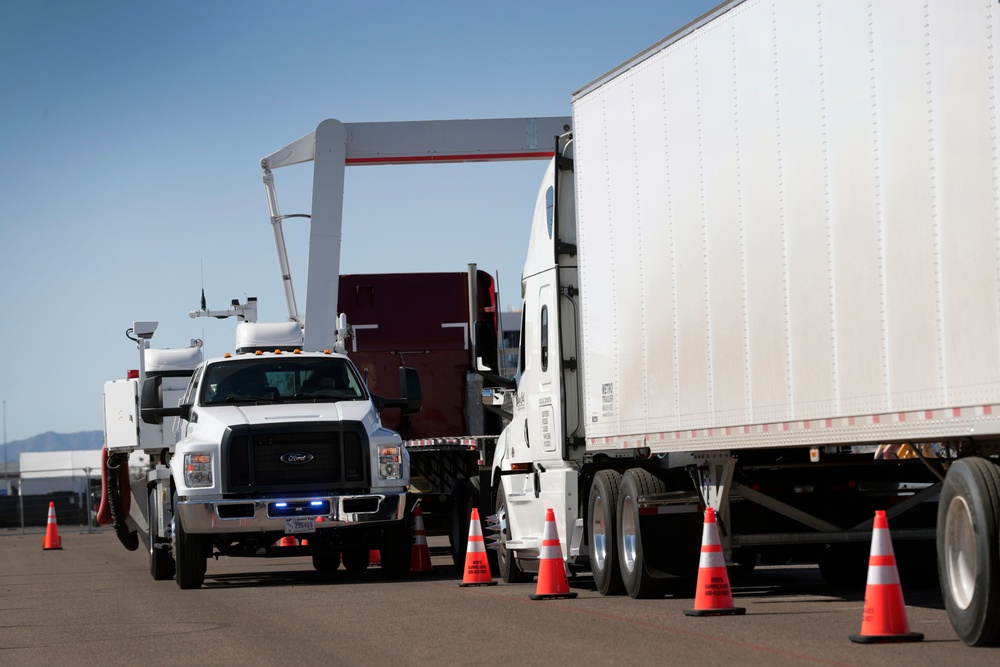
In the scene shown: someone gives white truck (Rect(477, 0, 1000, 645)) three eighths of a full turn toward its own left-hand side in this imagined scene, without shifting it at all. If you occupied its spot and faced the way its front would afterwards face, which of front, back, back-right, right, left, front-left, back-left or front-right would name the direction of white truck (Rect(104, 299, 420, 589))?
back-right

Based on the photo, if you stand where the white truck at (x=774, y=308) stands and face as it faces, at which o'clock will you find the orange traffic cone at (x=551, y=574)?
The orange traffic cone is roughly at 12 o'clock from the white truck.

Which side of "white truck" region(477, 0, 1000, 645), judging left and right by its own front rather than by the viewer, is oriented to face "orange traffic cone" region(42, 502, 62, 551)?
front

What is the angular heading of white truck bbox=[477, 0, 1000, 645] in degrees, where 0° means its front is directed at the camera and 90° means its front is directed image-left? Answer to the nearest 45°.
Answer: approximately 135°

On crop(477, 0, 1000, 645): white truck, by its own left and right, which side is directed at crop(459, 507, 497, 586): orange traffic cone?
front

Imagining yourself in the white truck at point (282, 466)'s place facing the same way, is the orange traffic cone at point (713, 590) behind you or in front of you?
in front

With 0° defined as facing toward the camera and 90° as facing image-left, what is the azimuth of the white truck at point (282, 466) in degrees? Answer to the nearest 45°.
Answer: approximately 0°

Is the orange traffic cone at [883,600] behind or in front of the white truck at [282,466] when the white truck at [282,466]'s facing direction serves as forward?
in front

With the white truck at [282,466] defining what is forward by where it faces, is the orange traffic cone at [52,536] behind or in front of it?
behind

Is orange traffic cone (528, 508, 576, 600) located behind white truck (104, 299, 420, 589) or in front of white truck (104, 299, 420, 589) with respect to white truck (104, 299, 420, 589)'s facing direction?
in front
